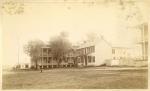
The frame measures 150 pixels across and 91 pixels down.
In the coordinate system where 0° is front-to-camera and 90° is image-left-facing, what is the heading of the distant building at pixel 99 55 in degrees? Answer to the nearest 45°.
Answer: approximately 45°
